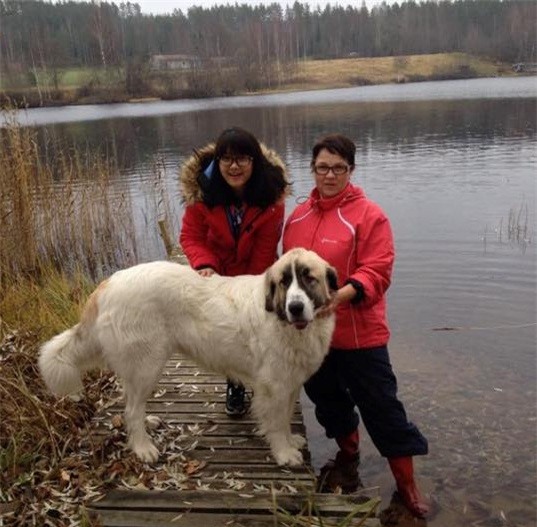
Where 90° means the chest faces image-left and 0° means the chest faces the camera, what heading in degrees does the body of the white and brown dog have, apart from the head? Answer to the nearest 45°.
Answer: approximately 270°

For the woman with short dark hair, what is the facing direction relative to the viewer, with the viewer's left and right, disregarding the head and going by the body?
facing the viewer and to the left of the viewer

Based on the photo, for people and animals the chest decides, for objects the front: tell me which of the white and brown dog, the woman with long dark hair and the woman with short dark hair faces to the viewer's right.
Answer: the white and brown dog

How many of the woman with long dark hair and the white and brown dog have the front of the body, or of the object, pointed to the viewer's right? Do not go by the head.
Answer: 1

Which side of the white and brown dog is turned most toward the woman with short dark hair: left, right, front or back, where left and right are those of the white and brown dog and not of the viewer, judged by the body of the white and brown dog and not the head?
front

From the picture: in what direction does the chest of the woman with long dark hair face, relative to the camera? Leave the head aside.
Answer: toward the camera

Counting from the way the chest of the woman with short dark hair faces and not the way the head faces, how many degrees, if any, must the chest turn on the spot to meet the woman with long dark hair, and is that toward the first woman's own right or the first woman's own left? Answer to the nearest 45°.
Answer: approximately 90° to the first woman's own right

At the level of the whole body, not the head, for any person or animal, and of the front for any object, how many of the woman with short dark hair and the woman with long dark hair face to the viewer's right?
0
